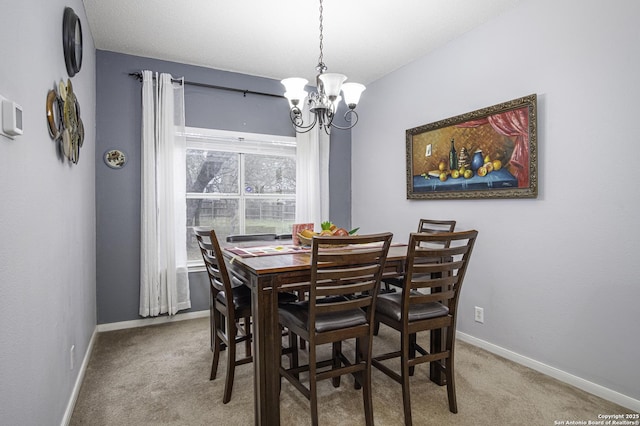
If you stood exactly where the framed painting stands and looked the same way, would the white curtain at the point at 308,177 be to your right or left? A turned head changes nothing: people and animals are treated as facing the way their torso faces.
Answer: on your right

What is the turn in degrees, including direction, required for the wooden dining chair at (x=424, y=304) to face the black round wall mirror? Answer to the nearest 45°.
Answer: approximately 45° to its left

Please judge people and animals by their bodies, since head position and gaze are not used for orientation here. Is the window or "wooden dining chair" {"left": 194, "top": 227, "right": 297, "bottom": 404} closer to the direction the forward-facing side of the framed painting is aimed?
the wooden dining chair

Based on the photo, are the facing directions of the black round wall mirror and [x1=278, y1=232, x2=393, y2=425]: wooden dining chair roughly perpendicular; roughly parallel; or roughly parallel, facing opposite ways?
roughly perpendicular

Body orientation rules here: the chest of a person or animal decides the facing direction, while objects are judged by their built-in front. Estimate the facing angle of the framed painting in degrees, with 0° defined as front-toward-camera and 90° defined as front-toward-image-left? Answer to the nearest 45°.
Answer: approximately 45°

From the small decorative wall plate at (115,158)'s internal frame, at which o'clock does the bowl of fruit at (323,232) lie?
The bowl of fruit is roughly at 11 o'clock from the small decorative wall plate.

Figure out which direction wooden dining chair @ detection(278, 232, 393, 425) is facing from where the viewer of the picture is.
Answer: facing away from the viewer and to the left of the viewer

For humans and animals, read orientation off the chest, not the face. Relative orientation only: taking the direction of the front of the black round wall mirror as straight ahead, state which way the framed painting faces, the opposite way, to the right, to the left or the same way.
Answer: the opposite way

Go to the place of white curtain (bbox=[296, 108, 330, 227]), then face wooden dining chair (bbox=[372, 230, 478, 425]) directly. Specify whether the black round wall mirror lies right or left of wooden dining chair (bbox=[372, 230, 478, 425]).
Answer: right

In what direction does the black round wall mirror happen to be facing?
to the viewer's right
